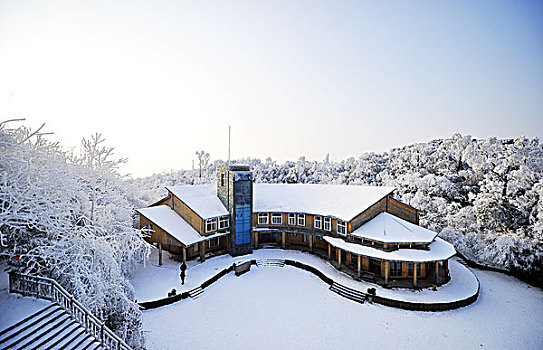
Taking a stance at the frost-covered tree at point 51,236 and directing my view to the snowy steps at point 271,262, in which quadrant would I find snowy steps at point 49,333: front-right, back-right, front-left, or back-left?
back-right

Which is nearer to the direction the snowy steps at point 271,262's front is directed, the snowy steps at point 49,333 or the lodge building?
the snowy steps

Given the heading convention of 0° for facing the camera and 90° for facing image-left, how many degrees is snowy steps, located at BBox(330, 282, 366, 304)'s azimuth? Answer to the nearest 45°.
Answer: approximately 45°

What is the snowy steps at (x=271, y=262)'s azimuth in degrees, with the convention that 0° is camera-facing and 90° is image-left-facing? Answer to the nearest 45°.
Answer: approximately 0°

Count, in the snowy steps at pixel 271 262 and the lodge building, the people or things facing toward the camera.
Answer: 2

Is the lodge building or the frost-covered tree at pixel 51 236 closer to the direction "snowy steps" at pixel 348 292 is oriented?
the frost-covered tree

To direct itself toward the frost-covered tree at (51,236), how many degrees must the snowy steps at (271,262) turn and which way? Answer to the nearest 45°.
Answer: approximately 45° to its right

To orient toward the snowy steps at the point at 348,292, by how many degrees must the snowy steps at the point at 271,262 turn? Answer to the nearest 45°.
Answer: approximately 45° to its left

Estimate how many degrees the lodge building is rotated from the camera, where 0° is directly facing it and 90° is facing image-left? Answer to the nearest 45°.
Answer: approximately 0°
